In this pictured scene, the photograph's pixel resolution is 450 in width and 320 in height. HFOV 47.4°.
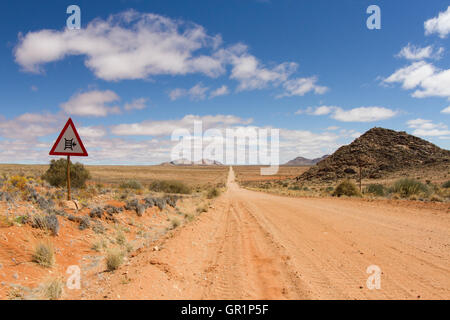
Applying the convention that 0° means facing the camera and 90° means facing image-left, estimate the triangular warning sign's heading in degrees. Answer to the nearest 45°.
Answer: approximately 0°

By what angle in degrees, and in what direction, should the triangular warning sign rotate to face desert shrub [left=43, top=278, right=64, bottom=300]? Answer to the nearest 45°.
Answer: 0° — it already faces it

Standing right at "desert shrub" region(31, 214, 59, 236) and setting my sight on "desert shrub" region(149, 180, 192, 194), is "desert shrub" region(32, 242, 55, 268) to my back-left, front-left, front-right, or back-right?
back-right

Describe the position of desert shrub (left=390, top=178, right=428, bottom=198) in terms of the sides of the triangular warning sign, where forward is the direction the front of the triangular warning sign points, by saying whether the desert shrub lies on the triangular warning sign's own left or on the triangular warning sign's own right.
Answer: on the triangular warning sign's own left

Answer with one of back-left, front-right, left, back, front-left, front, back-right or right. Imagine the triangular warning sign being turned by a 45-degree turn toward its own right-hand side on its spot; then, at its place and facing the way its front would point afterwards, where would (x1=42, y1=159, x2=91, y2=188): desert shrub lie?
back-right

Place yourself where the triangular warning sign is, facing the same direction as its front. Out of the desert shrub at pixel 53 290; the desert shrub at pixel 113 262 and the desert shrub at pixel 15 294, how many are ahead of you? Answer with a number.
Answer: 3
